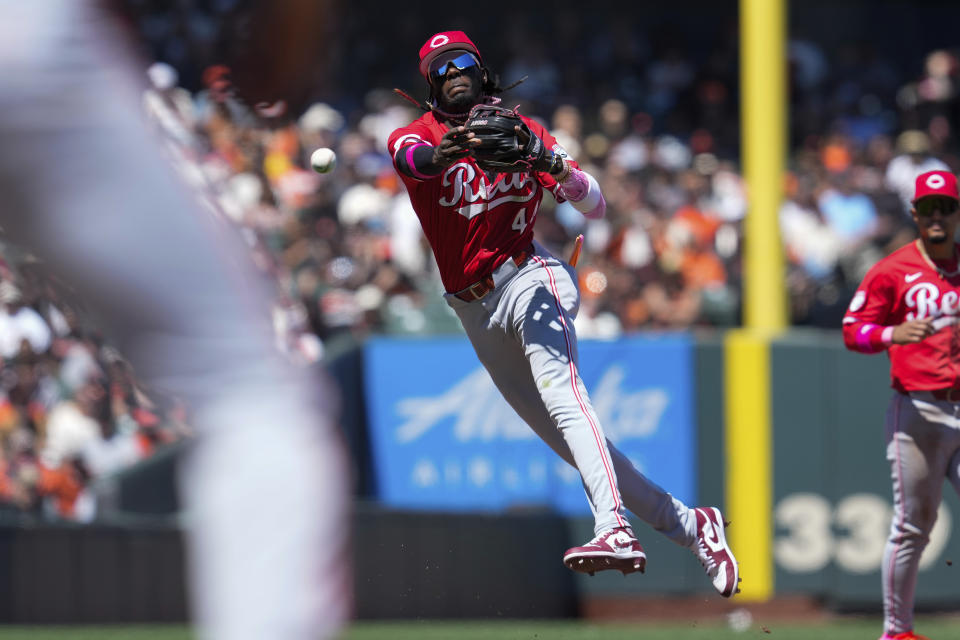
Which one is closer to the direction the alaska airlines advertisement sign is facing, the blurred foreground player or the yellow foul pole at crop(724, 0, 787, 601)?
the blurred foreground player

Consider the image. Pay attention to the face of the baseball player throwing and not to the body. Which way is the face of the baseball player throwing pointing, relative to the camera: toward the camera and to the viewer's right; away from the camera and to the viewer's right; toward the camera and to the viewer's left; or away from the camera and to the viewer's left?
toward the camera and to the viewer's left

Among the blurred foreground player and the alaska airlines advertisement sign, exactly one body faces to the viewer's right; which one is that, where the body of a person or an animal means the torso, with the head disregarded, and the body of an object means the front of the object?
the blurred foreground player

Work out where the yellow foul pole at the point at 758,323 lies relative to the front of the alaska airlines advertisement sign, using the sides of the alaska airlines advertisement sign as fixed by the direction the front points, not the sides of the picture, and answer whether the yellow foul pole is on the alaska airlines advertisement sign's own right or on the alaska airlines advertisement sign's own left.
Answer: on the alaska airlines advertisement sign's own left

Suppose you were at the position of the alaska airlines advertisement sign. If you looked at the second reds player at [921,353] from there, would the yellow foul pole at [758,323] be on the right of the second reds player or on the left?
left

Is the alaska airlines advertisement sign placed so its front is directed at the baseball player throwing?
yes

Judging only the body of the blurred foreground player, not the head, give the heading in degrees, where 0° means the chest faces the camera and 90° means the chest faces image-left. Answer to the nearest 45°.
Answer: approximately 270°

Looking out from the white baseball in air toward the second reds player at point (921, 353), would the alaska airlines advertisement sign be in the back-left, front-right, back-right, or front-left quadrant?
front-left

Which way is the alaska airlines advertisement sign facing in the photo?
toward the camera

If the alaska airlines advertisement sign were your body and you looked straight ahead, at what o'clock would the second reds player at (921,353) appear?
The second reds player is roughly at 11 o'clock from the alaska airlines advertisement sign.

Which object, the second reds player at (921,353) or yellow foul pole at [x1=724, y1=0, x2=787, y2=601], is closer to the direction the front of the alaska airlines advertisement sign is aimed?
the second reds player
